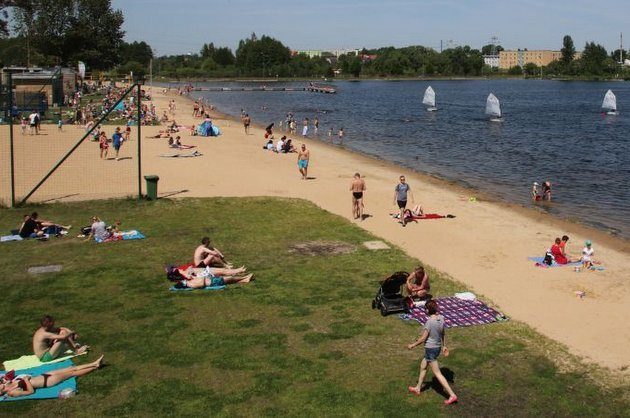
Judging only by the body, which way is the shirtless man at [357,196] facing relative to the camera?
away from the camera

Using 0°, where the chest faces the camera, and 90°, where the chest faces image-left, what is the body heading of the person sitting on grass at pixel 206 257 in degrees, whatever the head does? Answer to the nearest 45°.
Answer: approximately 270°

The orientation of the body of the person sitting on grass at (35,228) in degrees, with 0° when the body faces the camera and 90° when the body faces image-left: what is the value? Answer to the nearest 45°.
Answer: approximately 270°

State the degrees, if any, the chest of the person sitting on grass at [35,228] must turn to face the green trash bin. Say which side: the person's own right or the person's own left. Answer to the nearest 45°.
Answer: approximately 45° to the person's own left

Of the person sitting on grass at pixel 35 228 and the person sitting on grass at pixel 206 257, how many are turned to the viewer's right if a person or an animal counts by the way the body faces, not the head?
2

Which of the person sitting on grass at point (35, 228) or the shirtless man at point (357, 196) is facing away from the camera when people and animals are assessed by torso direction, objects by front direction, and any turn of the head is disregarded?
the shirtless man

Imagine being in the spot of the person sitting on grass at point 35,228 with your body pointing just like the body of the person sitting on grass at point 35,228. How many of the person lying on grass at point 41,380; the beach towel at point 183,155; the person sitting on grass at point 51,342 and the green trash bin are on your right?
2

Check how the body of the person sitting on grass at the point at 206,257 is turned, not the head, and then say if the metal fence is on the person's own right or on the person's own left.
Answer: on the person's own left
